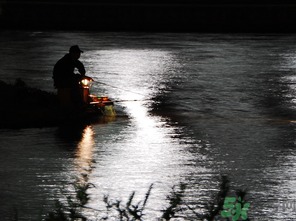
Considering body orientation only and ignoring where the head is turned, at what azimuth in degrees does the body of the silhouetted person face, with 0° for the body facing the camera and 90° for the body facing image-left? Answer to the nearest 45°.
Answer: approximately 270°
